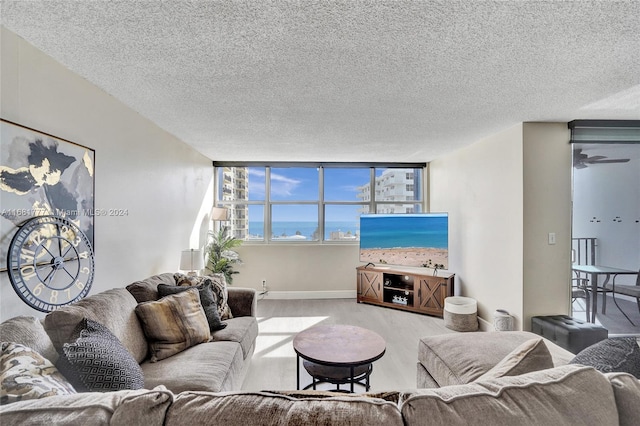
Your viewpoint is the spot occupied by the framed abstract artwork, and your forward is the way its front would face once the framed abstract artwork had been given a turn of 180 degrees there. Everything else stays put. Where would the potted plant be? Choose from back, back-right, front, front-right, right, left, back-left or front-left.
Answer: right

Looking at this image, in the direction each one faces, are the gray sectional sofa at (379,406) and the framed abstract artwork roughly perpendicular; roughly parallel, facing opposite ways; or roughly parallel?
roughly perpendicular

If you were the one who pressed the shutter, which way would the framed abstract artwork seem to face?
facing the viewer and to the right of the viewer

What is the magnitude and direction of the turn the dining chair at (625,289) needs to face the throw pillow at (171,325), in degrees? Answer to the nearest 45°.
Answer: approximately 45° to its left

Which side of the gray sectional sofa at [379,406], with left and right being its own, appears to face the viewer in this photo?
back

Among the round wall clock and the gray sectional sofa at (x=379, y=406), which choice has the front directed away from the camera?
the gray sectional sofa

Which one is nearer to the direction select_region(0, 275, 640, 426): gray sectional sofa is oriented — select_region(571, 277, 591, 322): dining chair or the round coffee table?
the round coffee table

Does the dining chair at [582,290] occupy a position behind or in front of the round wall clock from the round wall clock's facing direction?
in front

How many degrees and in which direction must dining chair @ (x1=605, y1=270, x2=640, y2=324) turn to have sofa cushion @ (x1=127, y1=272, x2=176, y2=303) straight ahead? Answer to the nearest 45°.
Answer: approximately 45° to its left

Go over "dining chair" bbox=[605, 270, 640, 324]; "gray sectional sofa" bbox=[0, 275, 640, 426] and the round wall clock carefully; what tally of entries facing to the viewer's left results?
1

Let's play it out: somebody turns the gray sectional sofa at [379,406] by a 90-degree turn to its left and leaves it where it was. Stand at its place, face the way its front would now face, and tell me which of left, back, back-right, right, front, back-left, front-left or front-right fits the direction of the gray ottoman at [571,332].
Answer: back-right

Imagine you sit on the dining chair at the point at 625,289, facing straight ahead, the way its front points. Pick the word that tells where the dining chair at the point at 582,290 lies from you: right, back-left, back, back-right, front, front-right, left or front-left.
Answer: front-left

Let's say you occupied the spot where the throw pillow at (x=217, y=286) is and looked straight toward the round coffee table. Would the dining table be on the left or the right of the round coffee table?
left

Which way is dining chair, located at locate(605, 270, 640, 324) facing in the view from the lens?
facing to the left of the viewer

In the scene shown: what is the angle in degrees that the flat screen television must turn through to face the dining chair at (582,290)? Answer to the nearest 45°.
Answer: approximately 90° to its left
